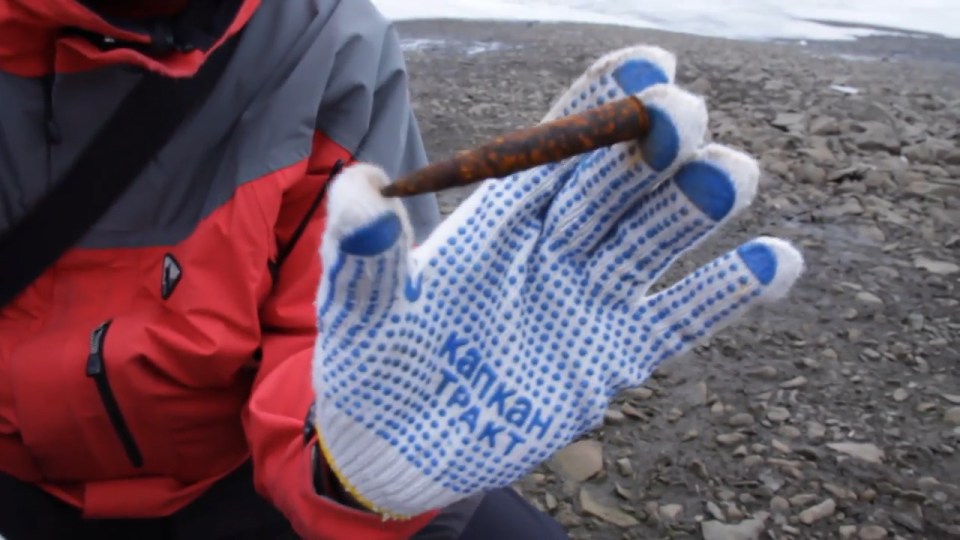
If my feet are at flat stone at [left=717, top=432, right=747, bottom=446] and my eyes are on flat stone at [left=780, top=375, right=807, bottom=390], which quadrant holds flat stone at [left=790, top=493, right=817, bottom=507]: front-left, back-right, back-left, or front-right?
back-right

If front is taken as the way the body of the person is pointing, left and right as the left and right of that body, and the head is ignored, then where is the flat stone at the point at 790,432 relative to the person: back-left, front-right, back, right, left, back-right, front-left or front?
back-left

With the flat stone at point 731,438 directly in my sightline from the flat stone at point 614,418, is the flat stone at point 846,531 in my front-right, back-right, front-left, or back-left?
front-right

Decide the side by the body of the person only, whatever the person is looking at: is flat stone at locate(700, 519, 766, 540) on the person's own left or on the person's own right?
on the person's own left

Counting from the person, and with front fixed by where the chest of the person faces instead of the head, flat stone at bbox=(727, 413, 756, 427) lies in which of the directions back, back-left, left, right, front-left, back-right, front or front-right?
back-left

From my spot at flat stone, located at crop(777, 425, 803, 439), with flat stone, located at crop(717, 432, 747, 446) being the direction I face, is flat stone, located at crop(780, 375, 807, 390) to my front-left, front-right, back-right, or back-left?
back-right

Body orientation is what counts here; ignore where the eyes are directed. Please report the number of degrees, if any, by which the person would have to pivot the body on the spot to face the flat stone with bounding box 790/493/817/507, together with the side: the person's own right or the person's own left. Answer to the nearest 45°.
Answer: approximately 135° to the person's own left

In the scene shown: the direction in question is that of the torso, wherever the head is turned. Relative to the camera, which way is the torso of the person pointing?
toward the camera

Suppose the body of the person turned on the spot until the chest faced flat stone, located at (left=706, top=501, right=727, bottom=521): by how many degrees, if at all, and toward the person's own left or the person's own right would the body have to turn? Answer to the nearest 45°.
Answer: approximately 135° to the person's own left
